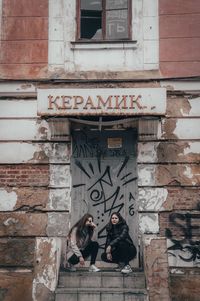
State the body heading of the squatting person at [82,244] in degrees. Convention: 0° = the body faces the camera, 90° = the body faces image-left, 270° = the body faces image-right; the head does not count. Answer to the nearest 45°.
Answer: approximately 315°

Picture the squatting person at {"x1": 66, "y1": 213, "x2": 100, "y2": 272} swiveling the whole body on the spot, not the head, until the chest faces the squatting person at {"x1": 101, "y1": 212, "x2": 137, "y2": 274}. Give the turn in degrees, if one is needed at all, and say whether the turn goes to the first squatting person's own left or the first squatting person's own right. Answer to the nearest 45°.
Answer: approximately 45° to the first squatting person's own left
